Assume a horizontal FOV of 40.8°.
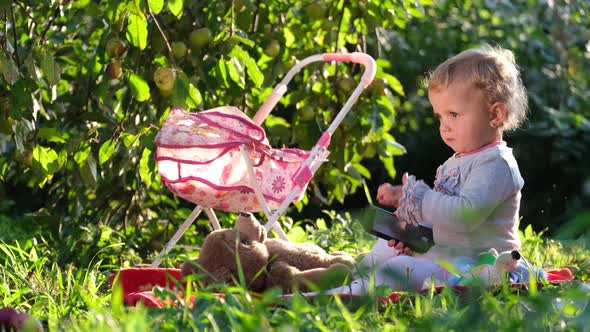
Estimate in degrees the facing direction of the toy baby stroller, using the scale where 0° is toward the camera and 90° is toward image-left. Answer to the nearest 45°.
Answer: approximately 45°
